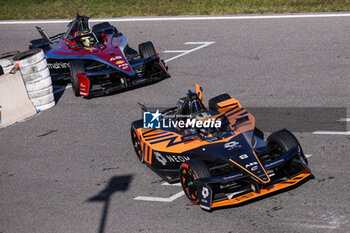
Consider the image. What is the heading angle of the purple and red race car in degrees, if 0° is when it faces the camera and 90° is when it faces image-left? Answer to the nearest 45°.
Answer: approximately 315°

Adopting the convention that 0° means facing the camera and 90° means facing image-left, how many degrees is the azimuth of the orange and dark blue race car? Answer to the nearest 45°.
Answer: approximately 315°

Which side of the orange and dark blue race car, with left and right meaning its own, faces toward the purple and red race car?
back

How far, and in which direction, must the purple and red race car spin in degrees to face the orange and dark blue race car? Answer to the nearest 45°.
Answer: approximately 45° to its right
